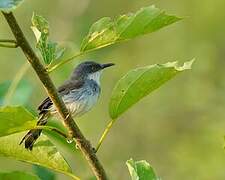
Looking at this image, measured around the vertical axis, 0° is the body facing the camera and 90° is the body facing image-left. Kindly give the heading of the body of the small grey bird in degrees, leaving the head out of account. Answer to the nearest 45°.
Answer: approximately 270°

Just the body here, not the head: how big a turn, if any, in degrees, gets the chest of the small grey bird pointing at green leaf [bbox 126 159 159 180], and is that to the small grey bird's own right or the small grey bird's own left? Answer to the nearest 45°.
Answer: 0° — it already faces it
